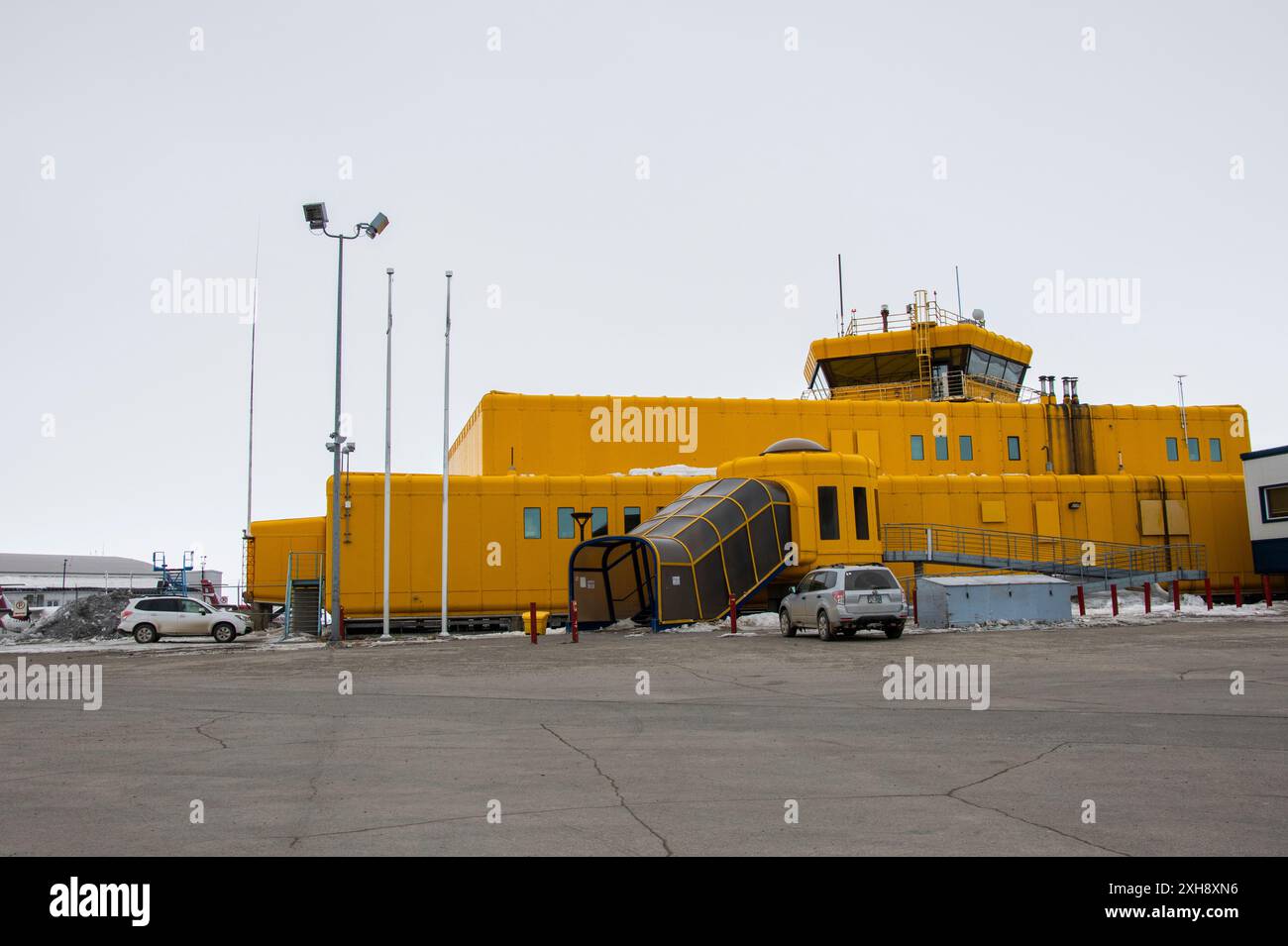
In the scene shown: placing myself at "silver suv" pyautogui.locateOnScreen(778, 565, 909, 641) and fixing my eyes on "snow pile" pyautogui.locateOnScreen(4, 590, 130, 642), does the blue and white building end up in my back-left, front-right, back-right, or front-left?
back-right

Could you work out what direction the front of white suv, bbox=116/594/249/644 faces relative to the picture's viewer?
facing to the right of the viewer

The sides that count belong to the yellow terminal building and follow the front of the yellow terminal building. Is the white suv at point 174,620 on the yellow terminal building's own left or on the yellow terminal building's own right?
on the yellow terminal building's own right

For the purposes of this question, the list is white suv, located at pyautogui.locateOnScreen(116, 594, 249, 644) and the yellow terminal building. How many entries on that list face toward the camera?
1

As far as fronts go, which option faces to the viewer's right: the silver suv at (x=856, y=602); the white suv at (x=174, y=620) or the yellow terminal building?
the white suv at (x=174, y=620)

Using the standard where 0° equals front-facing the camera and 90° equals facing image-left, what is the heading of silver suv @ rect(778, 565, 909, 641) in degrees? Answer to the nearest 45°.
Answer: approximately 135°

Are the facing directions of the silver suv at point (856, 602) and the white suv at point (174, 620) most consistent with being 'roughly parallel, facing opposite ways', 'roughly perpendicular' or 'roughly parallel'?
roughly perpendicular

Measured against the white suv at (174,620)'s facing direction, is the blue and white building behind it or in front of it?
in front

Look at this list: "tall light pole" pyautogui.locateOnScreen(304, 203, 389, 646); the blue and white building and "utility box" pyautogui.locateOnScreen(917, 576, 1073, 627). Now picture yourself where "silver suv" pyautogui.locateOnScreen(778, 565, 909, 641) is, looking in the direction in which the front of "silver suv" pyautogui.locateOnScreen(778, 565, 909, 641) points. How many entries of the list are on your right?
2

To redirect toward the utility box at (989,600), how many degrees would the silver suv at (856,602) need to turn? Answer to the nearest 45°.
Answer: approximately 90° to its right

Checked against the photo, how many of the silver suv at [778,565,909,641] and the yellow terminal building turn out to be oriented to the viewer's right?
0

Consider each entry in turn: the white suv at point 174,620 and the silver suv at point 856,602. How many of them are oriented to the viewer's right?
1

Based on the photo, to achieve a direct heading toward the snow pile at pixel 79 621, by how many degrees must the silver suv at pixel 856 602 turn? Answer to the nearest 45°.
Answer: approximately 45° to its left
